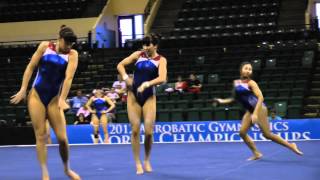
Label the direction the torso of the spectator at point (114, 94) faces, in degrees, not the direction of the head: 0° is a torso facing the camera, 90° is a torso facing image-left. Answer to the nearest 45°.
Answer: approximately 0°

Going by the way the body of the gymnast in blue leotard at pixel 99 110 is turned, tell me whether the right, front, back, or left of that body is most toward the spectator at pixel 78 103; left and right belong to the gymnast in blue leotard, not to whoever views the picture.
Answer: back

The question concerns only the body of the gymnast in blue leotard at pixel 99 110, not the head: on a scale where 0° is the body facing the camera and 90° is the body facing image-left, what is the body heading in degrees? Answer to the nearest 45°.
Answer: approximately 0°

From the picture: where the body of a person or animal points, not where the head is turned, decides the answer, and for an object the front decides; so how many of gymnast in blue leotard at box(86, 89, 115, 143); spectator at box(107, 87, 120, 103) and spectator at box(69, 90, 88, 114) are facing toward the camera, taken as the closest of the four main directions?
3

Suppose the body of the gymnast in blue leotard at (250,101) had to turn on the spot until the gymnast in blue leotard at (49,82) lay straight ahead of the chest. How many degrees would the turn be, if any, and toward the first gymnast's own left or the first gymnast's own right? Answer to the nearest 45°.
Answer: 0° — they already face them

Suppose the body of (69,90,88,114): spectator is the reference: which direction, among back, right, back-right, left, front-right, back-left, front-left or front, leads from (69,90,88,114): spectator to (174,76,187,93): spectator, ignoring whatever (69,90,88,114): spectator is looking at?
left

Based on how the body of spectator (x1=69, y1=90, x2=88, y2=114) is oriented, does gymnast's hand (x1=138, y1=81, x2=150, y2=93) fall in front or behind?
in front

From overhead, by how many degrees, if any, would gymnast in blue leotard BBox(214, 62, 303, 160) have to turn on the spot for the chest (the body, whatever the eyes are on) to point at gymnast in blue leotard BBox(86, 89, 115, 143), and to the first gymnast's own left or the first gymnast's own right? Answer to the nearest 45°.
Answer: approximately 90° to the first gymnast's own right

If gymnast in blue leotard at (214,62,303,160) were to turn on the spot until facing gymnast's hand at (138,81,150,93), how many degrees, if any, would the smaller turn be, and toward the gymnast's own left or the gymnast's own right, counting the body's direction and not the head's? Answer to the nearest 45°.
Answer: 0° — they already face it

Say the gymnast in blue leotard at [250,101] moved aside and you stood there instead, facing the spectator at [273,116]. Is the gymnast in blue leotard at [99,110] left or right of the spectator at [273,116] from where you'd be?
left

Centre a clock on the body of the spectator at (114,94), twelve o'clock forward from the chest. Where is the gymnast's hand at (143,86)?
The gymnast's hand is roughly at 12 o'clock from the spectator.
